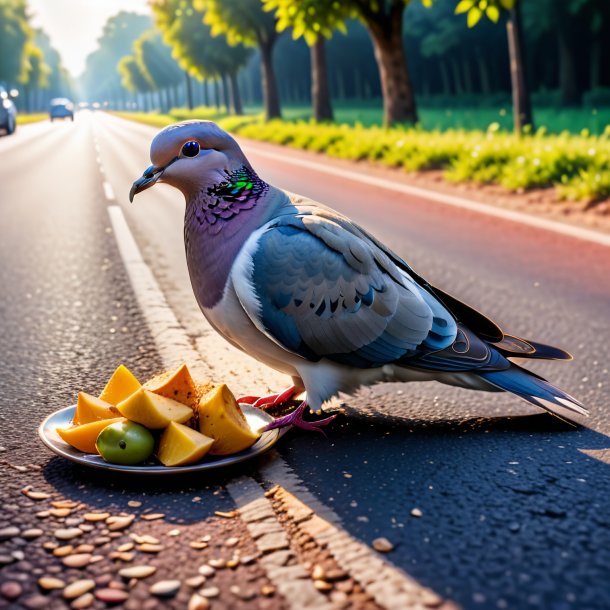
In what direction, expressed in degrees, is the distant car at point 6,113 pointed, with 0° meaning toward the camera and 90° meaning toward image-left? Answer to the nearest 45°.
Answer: approximately 0°

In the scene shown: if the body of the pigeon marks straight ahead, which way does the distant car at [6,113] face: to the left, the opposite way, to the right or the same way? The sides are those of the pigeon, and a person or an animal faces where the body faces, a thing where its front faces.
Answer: to the left

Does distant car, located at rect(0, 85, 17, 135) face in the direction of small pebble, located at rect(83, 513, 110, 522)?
yes

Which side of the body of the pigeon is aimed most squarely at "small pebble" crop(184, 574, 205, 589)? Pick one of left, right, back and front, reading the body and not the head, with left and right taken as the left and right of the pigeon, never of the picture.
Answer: left

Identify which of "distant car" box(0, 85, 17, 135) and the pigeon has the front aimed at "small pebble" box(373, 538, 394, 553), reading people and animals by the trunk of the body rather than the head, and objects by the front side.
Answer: the distant car

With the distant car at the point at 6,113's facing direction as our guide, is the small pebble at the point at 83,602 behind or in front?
in front

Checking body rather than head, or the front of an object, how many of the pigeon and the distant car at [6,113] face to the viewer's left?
1

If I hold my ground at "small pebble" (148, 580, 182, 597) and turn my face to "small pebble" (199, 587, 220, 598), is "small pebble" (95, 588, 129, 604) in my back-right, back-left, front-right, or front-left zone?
back-right

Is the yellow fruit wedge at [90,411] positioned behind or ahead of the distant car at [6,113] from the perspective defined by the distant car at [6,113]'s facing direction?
ahead

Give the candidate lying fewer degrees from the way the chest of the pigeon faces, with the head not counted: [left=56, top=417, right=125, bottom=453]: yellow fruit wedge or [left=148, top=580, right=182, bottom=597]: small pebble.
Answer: the yellow fruit wedge

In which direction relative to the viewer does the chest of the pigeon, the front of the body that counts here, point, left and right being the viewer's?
facing to the left of the viewer
